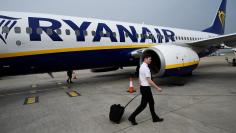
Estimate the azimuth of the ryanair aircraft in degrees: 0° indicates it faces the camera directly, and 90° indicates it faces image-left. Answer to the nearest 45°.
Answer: approximately 45°
